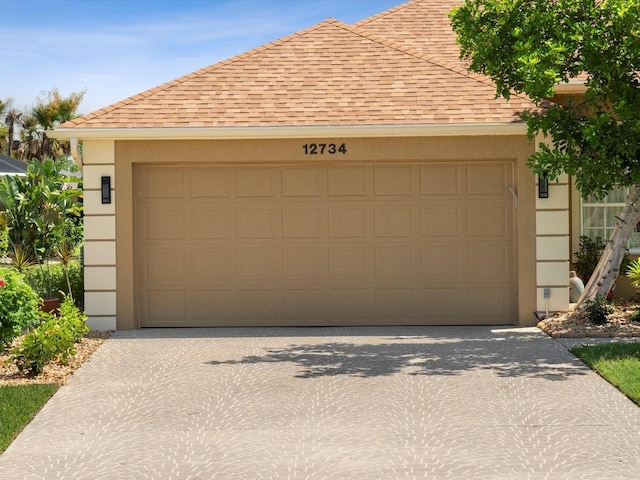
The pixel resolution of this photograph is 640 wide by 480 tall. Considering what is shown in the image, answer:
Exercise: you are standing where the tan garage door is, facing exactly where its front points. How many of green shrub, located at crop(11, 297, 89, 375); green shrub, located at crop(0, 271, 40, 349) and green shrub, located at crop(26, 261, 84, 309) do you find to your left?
0

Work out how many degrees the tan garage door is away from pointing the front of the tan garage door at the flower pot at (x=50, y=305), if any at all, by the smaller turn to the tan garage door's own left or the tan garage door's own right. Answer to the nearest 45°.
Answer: approximately 90° to the tan garage door's own right

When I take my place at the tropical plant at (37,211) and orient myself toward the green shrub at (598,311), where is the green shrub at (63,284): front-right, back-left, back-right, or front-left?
front-right

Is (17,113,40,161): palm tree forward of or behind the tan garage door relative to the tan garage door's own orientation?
behind

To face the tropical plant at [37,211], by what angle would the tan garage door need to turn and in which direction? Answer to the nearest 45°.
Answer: approximately 135° to its right

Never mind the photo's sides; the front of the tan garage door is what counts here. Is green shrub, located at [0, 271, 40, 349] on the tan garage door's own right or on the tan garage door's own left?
on the tan garage door's own right

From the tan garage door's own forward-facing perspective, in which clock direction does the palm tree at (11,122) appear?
The palm tree is roughly at 5 o'clock from the tan garage door.

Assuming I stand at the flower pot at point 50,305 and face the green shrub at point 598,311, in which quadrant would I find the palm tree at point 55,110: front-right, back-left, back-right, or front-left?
back-left

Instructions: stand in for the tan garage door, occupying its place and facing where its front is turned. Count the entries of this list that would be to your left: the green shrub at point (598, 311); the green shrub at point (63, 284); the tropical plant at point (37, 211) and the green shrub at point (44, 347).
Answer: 1

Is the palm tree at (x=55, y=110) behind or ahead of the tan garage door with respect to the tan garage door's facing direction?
behind

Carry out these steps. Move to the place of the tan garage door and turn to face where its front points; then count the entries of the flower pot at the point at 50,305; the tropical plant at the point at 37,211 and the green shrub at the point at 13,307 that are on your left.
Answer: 0

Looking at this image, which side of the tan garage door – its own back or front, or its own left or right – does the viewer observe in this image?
front

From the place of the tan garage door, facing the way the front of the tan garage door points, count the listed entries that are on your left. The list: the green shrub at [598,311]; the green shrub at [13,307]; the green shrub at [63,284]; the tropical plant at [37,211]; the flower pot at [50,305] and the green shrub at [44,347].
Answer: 1

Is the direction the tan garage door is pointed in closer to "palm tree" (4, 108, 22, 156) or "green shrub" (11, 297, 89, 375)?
the green shrub
